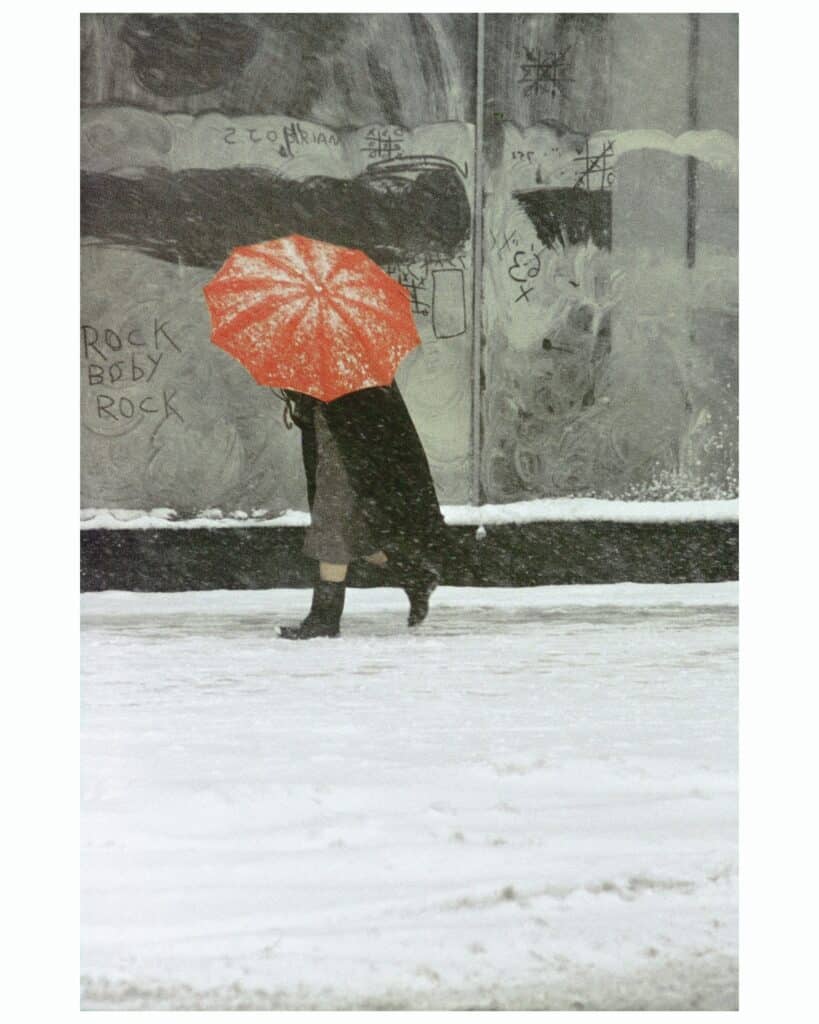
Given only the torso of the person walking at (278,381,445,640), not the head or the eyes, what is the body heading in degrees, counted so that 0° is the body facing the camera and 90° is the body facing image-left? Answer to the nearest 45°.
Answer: approximately 90°
